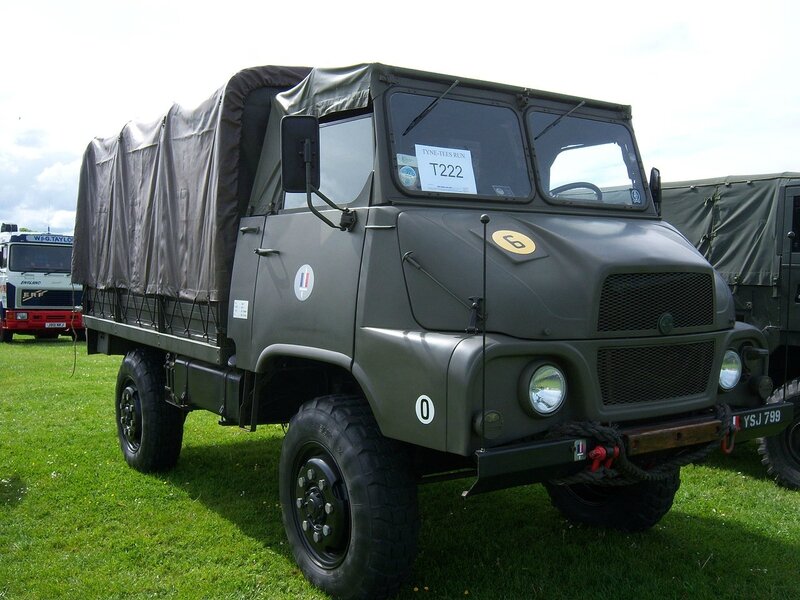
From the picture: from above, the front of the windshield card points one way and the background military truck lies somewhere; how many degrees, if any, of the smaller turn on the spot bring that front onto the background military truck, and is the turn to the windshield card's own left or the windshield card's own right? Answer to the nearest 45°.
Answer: approximately 90° to the windshield card's own left

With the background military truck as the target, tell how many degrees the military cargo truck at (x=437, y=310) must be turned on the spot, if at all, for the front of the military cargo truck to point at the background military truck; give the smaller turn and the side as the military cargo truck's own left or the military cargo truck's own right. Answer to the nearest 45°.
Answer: approximately 90° to the military cargo truck's own left

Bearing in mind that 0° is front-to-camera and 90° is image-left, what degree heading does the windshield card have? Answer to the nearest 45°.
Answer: approximately 315°

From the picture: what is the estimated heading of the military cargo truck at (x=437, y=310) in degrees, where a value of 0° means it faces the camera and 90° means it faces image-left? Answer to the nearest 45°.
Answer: approximately 315°
